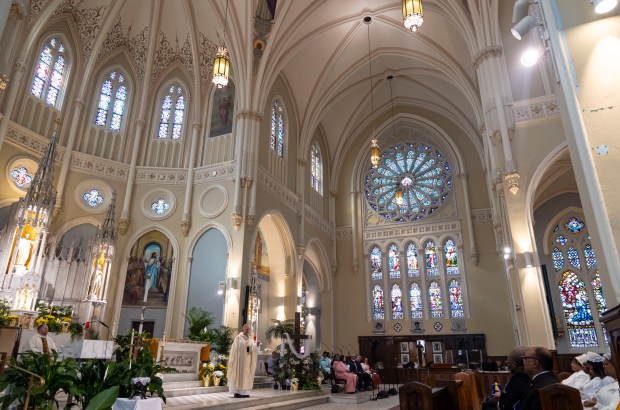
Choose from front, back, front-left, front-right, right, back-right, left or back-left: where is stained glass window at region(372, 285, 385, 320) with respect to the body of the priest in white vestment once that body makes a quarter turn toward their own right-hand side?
back

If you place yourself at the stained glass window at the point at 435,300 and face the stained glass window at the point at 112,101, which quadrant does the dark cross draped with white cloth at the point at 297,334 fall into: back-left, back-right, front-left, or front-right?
front-left

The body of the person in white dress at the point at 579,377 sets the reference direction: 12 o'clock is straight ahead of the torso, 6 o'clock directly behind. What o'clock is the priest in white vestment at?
The priest in white vestment is roughly at 12 o'clock from the person in white dress.

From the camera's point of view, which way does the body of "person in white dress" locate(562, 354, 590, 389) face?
to the viewer's left

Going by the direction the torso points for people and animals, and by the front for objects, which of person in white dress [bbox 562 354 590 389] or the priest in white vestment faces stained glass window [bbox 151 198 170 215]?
the person in white dress

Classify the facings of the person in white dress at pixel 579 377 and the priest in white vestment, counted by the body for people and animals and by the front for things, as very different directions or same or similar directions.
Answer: very different directions

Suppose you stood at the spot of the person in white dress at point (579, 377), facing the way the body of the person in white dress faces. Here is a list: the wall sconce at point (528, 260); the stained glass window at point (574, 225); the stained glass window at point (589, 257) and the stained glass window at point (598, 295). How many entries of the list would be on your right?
4

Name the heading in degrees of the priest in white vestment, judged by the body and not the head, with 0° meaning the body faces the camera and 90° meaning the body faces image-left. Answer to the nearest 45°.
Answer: approximately 315°
